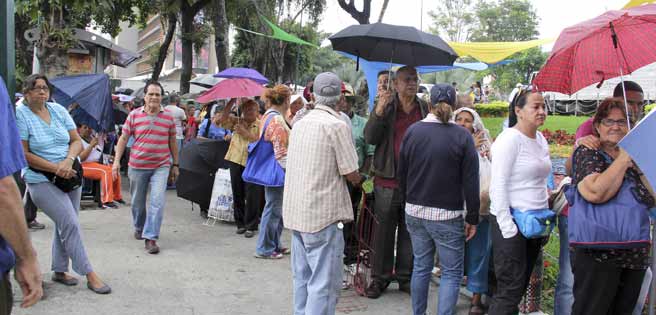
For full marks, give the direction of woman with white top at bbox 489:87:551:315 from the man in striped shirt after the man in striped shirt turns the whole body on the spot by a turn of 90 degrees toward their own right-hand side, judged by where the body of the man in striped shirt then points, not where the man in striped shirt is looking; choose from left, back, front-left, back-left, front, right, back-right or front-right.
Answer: back-left

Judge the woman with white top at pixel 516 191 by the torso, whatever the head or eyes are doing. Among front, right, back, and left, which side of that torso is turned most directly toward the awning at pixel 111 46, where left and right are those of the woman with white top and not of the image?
back

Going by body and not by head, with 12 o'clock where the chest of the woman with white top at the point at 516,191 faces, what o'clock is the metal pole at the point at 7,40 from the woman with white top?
The metal pole is roughly at 4 o'clock from the woman with white top.

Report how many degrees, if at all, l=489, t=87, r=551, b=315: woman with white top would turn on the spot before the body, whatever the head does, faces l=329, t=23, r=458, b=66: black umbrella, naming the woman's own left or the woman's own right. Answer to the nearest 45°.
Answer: approximately 180°

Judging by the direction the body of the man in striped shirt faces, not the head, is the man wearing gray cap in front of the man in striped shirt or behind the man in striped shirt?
in front

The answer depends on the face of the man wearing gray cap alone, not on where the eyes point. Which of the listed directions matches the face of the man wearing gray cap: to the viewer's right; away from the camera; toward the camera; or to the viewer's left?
away from the camera

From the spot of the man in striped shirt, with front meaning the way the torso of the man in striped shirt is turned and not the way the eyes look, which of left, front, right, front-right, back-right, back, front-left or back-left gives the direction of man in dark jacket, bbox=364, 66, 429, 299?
front-left

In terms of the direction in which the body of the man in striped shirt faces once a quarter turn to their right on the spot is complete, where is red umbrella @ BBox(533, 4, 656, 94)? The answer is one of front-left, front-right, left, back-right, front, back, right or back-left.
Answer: back-left

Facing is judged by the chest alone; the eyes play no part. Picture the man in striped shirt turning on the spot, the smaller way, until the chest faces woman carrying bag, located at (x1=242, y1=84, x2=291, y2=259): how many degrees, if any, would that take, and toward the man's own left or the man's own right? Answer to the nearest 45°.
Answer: approximately 90° to the man's own left

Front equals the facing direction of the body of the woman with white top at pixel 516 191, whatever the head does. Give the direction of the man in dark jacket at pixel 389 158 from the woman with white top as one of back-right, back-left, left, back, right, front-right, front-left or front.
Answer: back

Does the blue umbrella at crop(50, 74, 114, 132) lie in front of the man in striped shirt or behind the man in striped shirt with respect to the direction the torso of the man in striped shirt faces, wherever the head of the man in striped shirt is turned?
behind

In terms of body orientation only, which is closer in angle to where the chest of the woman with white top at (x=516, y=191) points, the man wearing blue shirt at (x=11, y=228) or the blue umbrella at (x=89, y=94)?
the man wearing blue shirt
